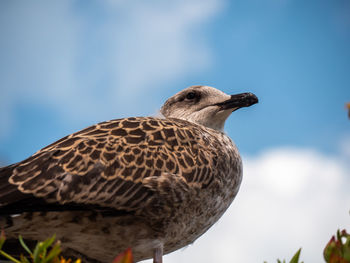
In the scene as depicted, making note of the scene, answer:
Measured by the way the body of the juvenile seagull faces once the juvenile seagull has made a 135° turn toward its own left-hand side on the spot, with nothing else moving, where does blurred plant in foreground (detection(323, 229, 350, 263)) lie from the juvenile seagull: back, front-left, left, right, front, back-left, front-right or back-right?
back

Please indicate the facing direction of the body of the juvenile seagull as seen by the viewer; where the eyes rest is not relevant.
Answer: to the viewer's right
